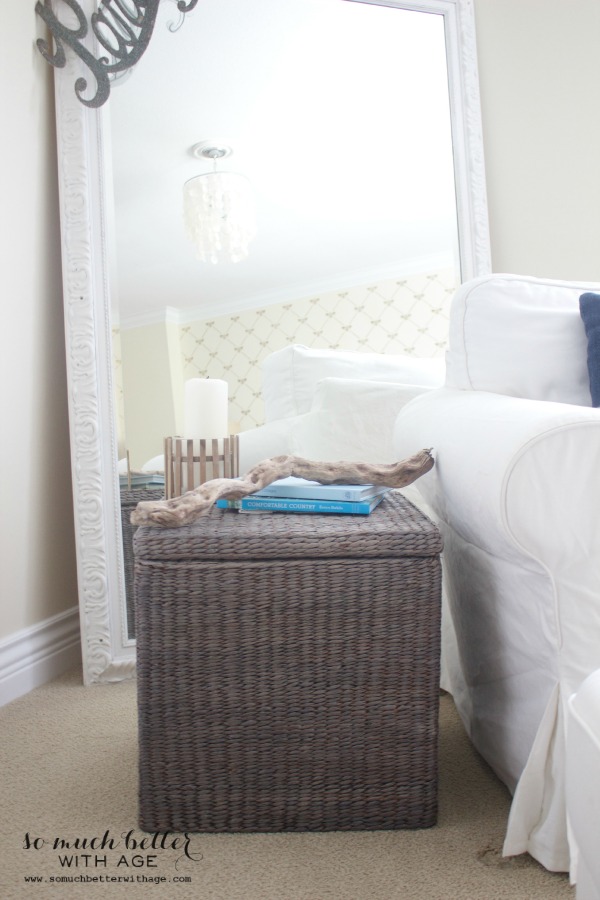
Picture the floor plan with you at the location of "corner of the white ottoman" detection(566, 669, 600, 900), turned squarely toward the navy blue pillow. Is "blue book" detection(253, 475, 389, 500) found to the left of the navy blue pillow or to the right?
left

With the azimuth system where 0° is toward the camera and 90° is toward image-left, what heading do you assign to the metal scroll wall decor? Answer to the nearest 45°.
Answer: approximately 0°

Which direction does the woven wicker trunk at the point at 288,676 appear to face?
toward the camera

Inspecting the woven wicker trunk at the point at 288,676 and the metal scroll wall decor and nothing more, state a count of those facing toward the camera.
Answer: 2

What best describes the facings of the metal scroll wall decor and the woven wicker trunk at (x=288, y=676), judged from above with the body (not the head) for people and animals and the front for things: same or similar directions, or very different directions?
same or similar directions

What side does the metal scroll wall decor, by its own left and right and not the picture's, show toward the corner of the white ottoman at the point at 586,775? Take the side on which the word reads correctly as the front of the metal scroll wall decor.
front

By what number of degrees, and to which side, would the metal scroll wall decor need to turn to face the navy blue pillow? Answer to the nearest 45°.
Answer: approximately 45° to its left
